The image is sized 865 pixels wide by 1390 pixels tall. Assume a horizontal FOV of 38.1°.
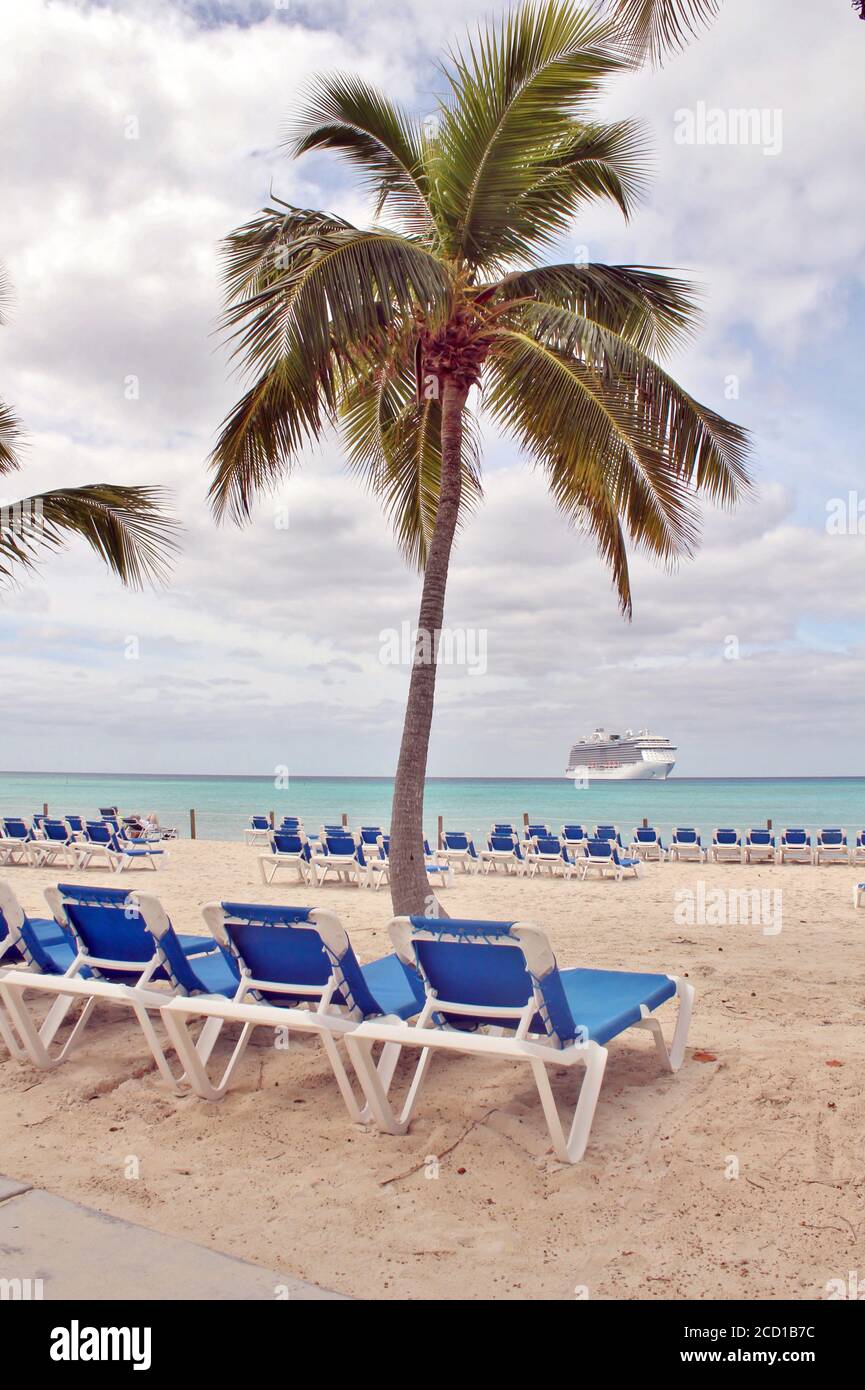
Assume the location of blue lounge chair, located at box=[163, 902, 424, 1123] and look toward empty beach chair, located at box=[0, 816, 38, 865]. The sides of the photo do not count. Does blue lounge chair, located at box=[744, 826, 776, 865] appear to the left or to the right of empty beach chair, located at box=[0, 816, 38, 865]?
right

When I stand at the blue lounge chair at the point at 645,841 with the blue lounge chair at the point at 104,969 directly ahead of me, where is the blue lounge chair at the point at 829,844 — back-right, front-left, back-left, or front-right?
back-left

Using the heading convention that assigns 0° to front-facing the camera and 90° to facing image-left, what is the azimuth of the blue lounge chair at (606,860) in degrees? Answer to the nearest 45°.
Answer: approximately 225°

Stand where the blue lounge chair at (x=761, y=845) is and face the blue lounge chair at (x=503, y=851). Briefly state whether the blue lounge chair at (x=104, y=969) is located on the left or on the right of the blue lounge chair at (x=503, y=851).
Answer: left

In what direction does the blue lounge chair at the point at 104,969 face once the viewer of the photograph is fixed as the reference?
facing away from the viewer and to the right of the viewer

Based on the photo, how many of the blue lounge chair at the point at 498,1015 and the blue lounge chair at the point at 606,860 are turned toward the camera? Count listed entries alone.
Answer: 0

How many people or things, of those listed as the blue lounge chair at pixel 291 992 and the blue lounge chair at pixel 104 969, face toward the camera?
0

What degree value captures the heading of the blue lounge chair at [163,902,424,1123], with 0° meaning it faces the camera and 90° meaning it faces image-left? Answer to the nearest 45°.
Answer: approximately 225°

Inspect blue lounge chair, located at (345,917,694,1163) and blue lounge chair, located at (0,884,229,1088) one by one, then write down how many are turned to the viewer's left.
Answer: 0

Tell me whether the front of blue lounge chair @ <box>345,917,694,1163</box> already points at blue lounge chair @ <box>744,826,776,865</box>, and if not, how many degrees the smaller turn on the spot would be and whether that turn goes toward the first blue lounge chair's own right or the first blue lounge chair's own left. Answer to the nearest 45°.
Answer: approximately 45° to the first blue lounge chair's own left

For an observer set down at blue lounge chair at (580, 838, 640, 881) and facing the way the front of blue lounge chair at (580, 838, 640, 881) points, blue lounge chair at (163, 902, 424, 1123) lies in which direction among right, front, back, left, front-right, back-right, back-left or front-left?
back-right
